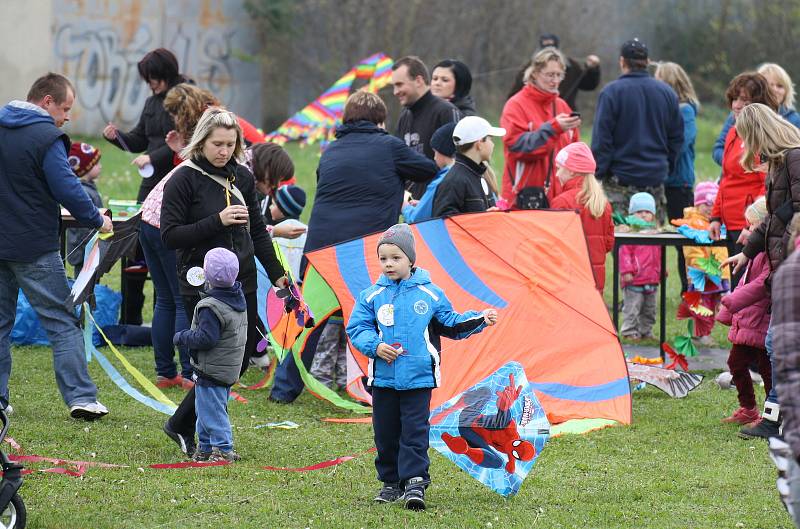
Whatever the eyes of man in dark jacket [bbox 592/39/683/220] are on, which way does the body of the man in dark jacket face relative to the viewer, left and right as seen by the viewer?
facing away from the viewer

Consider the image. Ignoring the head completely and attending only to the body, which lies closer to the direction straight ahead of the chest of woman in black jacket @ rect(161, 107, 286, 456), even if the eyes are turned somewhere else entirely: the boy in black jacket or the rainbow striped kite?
the boy in black jacket

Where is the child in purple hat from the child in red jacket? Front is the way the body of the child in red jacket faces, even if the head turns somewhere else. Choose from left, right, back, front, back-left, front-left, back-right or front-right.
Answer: front-left

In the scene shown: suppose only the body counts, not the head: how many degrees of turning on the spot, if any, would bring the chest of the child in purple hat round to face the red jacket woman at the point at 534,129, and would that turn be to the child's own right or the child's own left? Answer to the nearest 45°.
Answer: approximately 90° to the child's own right

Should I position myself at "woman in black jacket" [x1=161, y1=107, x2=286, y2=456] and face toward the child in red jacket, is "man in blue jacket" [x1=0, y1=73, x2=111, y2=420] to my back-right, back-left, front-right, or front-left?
back-left

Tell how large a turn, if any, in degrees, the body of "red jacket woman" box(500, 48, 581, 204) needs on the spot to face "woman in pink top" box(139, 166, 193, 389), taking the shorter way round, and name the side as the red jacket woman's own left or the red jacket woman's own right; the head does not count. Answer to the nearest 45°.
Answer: approximately 90° to the red jacket woman's own right

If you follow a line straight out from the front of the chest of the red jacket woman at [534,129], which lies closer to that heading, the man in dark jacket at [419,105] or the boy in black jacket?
the boy in black jacket

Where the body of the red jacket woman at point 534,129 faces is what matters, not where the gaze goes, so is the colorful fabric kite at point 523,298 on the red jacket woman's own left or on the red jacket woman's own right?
on the red jacket woman's own right

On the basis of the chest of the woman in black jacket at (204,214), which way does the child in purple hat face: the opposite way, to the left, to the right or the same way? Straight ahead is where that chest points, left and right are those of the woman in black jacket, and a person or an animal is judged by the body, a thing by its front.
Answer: the opposite way
